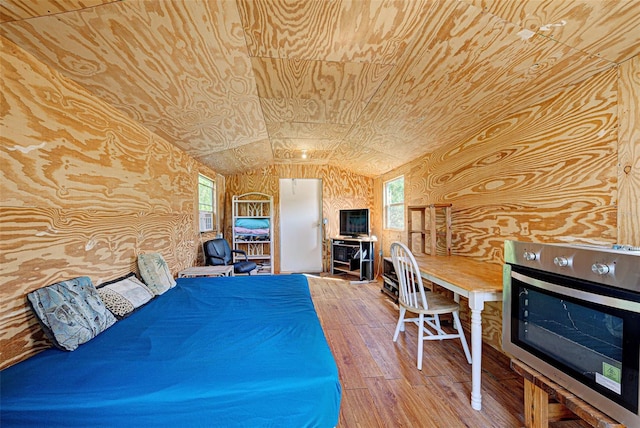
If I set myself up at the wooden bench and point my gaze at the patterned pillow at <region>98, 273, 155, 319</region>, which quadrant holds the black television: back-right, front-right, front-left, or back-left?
front-right

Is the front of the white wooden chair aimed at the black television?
no

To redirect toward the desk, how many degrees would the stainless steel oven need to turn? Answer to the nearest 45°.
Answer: approximately 90° to its right

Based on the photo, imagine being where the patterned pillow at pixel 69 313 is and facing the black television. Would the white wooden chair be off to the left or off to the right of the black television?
right

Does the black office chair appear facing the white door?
no

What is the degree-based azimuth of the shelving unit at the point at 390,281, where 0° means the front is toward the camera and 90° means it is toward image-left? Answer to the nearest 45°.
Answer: approximately 45°

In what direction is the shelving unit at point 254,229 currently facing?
toward the camera

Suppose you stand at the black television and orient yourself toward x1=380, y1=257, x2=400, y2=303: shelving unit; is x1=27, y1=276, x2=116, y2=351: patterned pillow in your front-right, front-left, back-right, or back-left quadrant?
front-right

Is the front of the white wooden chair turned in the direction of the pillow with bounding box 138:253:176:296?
no

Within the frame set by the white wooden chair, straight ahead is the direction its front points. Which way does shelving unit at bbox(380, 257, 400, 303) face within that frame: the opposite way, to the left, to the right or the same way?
the opposite way

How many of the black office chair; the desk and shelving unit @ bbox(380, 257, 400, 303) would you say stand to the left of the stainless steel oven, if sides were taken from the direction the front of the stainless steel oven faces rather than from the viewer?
0

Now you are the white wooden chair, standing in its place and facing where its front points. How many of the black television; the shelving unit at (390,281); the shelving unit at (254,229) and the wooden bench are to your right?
1

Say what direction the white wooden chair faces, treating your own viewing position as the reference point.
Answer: facing away from the viewer and to the right of the viewer

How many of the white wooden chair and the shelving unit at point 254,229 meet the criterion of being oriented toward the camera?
1

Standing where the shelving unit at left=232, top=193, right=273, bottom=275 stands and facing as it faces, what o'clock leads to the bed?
The bed is roughly at 12 o'clock from the shelving unit.

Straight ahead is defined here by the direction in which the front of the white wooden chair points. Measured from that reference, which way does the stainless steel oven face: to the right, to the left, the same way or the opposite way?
the opposite way

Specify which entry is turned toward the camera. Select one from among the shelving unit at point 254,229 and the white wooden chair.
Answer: the shelving unit

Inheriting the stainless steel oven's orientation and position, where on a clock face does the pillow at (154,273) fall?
The pillow is roughly at 1 o'clock from the stainless steel oven.

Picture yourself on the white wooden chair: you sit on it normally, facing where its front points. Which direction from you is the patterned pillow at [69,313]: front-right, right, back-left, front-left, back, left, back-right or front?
back

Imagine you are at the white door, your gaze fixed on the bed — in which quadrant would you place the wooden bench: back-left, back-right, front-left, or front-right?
front-left

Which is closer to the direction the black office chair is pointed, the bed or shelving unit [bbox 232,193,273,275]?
the bed
